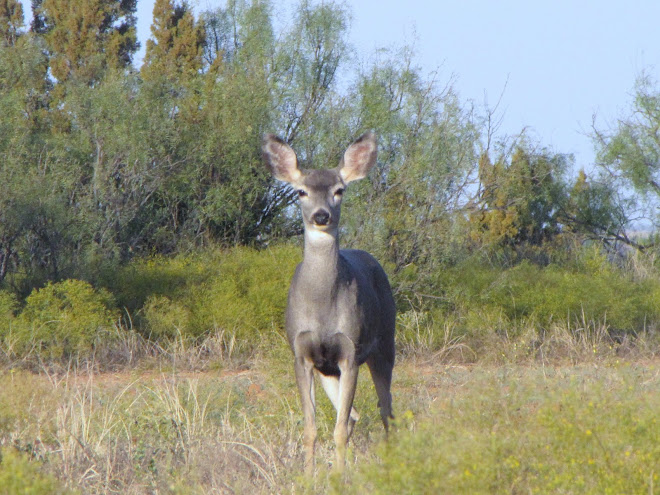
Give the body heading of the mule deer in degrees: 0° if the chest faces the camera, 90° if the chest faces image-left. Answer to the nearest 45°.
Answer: approximately 0°

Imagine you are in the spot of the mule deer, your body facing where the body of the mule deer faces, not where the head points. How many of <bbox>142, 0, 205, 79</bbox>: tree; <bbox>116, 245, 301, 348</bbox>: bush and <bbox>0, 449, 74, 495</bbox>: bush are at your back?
2

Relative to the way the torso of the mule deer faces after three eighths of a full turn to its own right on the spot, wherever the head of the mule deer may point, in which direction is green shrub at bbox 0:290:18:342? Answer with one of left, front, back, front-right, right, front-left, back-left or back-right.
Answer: front

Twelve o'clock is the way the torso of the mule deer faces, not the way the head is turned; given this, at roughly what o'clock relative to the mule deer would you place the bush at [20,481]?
The bush is roughly at 1 o'clock from the mule deer.

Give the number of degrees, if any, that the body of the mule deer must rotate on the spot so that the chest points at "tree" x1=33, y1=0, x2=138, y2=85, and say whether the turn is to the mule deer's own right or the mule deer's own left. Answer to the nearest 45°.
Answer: approximately 180°

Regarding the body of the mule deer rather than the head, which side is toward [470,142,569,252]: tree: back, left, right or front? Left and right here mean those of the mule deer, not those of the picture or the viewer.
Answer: back

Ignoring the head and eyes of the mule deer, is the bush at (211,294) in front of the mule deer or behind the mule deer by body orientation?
behind

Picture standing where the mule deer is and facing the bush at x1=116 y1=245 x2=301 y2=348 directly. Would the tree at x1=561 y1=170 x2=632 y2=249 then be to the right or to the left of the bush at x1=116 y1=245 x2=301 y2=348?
right

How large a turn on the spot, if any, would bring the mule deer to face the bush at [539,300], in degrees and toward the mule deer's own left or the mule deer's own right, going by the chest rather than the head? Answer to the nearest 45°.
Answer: approximately 180°

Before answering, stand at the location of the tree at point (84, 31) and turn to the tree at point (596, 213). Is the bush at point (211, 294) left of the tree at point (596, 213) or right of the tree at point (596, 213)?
right
